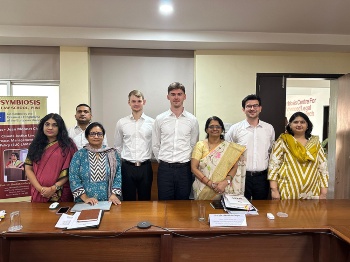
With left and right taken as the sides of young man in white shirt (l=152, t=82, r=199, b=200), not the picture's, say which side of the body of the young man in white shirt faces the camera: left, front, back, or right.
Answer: front

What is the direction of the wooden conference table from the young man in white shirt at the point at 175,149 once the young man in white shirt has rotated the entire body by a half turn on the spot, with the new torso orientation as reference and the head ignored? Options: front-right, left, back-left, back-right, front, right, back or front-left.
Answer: back

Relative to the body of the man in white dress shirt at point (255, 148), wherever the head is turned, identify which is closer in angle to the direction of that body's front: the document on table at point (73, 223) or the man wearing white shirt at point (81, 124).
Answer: the document on table

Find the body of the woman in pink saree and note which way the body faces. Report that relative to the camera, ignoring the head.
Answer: toward the camera

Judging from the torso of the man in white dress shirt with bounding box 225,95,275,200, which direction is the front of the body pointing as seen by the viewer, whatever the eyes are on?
toward the camera

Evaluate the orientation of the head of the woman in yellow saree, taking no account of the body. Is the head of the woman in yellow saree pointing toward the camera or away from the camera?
toward the camera

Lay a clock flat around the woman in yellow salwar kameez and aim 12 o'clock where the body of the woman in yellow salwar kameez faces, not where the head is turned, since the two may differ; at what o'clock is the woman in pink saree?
The woman in pink saree is roughly at 2 o'clock from the woman in yellow salwar kameez.

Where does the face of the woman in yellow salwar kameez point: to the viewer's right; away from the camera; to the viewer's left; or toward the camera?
toward the camera

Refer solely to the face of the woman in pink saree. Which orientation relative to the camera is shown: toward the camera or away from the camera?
toward the camera

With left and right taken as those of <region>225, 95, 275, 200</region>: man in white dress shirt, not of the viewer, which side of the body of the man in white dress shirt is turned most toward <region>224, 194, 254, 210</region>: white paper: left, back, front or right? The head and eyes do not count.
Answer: front

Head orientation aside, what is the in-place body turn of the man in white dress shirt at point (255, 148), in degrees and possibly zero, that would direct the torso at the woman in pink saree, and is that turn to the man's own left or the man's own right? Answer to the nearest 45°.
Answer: approximately 45° to the man's own right

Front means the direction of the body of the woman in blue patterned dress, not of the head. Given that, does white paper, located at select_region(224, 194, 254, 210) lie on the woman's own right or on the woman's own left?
on the woman's own left

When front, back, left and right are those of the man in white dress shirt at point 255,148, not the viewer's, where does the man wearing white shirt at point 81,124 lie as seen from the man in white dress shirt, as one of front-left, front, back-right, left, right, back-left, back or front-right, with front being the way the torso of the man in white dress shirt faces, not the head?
right

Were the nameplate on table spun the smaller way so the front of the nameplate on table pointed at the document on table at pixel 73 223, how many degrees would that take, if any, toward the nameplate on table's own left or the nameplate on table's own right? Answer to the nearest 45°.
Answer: approximately 90° to the nameplate on table's own right

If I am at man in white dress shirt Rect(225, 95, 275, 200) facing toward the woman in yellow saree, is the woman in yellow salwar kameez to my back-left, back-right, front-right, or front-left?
back-left

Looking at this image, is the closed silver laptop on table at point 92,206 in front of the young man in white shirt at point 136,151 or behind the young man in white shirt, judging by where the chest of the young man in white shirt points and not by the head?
in front

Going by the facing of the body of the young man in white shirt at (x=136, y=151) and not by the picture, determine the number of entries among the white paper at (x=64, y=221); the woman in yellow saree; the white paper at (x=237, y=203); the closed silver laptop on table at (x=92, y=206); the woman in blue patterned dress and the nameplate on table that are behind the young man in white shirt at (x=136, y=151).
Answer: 0

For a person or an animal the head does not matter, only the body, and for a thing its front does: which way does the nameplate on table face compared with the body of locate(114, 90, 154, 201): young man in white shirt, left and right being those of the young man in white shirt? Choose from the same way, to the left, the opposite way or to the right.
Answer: the same way

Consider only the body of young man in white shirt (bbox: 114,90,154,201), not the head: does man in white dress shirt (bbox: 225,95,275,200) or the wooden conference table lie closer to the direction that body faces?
the wooden conference table
